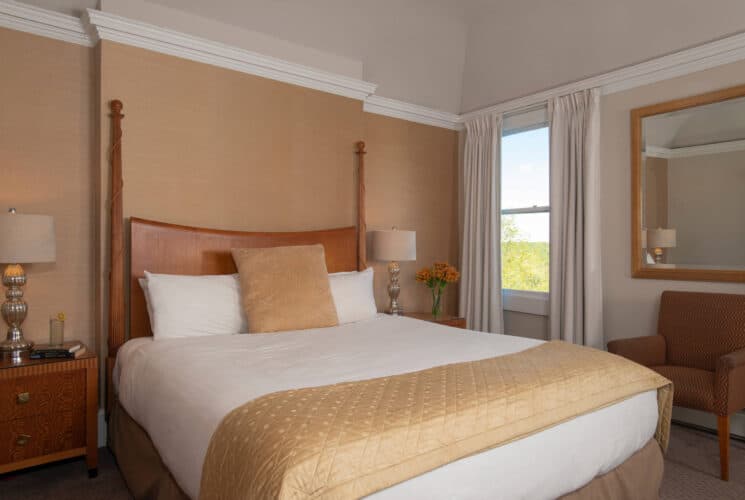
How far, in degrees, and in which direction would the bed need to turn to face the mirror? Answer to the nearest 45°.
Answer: approximately 90° to its left

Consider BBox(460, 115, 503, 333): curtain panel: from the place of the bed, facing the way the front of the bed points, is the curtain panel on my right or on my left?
on my left

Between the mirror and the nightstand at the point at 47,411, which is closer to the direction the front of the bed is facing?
the mirror

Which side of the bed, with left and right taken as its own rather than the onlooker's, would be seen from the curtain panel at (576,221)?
left

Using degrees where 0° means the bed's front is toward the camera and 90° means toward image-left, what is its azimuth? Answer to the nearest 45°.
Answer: approximately 315°

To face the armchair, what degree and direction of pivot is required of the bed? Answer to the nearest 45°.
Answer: approximately 90° to its left

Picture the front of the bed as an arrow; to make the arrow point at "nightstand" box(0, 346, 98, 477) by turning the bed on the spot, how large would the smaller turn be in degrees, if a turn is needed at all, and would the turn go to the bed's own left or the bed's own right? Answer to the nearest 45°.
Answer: approximately 135° to the bed's own right

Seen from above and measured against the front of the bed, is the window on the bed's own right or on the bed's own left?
on the bed's own left

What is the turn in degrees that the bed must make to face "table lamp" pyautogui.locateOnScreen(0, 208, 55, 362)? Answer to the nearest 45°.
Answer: approximately 135° to its right
